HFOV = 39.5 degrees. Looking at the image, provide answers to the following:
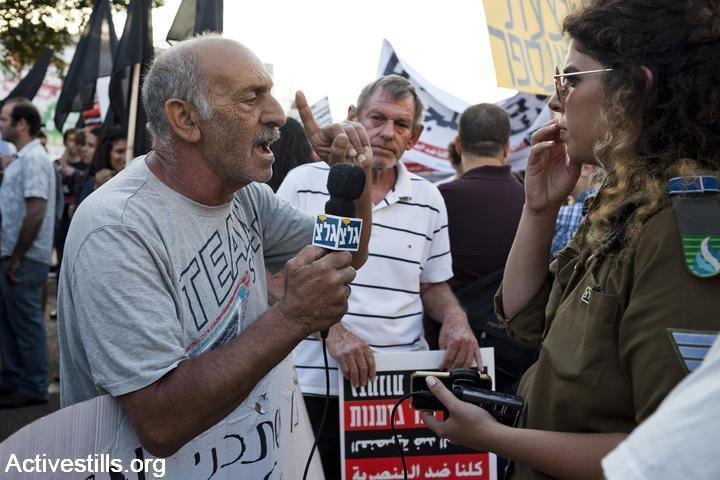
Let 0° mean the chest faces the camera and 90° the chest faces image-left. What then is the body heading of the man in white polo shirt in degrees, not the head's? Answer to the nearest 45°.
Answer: approximately 0°

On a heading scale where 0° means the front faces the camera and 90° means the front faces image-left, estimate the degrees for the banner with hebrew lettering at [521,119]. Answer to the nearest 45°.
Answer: approximately 0°

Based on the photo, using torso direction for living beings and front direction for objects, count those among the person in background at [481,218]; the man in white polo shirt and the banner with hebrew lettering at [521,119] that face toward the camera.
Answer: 2

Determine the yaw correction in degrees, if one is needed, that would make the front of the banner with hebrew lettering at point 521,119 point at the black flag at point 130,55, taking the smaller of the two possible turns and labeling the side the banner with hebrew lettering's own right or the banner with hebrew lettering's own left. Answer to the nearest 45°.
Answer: approximately 45° to the banner with hebrew lettering's own right

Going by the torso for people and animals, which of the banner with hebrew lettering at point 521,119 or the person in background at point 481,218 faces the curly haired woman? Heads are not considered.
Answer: the banner with hebrew lettering

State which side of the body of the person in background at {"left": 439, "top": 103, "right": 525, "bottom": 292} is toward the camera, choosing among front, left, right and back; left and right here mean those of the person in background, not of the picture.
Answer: back

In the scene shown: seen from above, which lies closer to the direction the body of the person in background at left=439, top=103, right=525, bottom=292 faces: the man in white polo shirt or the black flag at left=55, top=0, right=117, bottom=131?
the black flag

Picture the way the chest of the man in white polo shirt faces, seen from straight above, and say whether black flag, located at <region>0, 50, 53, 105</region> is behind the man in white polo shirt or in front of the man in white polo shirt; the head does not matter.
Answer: behind

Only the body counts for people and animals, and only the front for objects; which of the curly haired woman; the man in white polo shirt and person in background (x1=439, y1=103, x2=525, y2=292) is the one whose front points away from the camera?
the person in background

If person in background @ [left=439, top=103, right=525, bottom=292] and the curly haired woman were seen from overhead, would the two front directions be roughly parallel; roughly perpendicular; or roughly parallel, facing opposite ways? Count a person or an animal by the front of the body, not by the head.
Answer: roughly perpendicular

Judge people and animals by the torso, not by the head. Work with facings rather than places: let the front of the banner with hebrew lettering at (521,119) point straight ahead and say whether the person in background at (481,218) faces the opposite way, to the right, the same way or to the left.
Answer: the opposite way

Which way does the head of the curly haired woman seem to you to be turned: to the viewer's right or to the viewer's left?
to the viewer's left

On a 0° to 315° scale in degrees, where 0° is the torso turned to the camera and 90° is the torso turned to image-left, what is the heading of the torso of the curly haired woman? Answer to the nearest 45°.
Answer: approximately 90°
